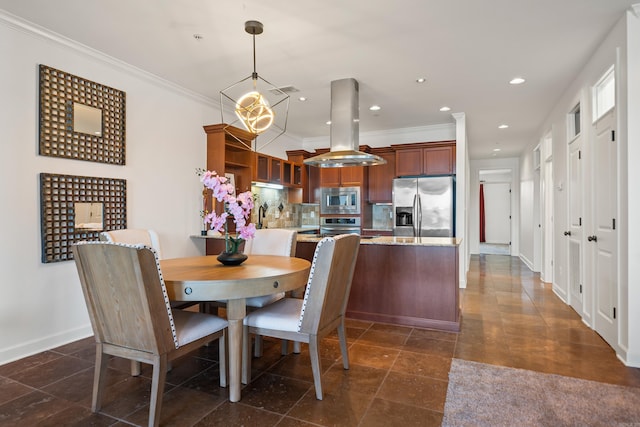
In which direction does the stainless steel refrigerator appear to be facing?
toward the camera

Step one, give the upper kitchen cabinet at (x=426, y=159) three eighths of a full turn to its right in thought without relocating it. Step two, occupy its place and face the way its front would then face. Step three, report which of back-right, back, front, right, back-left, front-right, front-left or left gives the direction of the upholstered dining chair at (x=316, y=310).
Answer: back-left

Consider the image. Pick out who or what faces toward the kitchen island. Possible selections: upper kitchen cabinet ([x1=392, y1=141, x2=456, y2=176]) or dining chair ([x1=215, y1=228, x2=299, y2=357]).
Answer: the upper kitchen cabinet

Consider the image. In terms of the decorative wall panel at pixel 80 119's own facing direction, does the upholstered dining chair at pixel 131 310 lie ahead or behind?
ahead

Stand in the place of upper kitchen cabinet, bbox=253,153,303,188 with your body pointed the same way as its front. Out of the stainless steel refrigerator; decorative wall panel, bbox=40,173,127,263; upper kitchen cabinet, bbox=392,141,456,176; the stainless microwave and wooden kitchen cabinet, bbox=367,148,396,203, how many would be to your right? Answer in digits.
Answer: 1

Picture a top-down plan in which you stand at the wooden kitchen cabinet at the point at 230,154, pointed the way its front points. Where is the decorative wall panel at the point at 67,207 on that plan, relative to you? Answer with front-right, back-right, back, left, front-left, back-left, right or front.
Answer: right

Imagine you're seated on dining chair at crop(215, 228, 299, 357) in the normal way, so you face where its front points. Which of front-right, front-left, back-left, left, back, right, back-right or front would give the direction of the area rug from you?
left

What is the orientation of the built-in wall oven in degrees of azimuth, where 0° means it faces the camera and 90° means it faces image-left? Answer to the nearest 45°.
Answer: approximately 0°

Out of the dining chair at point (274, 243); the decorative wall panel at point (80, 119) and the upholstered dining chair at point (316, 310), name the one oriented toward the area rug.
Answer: the decorative wall panel

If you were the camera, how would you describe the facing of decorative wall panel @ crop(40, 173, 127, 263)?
facing the viewer and to the right of the viewer

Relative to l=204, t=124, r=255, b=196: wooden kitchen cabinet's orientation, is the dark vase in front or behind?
in front

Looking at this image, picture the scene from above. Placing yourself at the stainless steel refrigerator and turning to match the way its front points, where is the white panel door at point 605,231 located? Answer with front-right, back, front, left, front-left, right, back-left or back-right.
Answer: front-left

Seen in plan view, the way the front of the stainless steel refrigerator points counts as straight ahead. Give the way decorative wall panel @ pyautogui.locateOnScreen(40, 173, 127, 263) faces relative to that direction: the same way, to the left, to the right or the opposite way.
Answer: to the left

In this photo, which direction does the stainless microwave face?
toward the camera

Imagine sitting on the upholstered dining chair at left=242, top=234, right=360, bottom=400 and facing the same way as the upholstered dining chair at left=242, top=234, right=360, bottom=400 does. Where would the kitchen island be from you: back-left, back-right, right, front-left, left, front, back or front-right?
right
